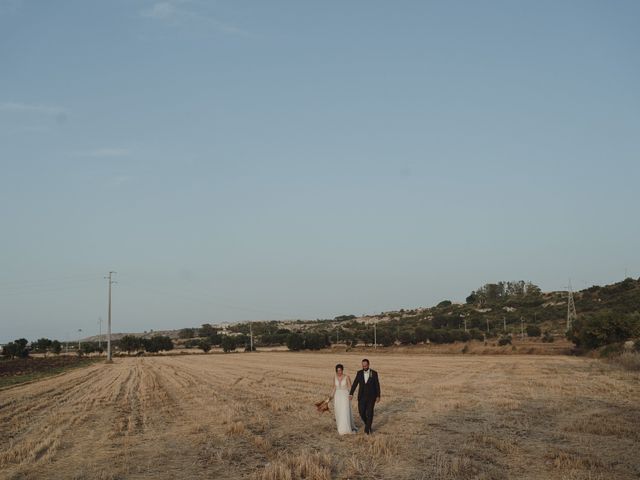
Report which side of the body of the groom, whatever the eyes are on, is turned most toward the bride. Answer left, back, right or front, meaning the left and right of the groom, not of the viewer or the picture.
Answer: right

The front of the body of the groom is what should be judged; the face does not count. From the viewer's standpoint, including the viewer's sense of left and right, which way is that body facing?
facing the viewer
